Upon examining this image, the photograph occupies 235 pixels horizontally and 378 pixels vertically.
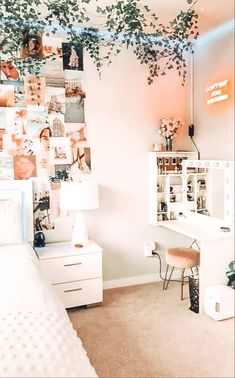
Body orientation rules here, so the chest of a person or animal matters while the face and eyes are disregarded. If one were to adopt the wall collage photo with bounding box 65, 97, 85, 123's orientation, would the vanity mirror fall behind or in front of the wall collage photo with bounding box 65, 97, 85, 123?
in front

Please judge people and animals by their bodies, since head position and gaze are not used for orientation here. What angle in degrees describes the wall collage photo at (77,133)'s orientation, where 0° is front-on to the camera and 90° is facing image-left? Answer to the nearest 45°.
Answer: approximately 0°

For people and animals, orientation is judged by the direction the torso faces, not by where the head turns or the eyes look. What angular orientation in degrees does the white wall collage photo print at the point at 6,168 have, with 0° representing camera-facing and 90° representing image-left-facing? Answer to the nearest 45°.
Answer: approximately 0°
